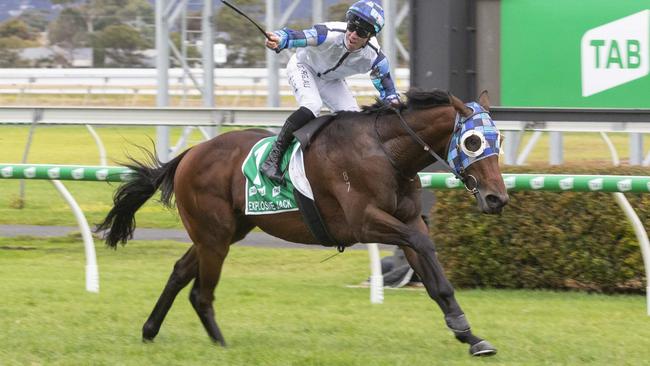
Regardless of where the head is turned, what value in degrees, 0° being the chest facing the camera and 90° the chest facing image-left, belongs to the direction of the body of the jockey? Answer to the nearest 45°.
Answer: approximately 315°

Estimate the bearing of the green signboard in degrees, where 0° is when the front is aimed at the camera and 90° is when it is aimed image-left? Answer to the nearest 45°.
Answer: approximately 0°

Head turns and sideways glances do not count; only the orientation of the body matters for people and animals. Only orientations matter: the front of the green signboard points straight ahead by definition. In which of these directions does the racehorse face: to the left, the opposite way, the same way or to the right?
to the left

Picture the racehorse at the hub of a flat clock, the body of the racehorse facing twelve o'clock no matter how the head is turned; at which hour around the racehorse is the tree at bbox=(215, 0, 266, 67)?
The tree is roughly at 9 o'clock from the racehorse.

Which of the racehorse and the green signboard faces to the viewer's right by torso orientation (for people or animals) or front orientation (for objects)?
the racehorse

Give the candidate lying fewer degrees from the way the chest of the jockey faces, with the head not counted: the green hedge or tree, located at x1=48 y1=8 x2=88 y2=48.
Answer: the green hedge

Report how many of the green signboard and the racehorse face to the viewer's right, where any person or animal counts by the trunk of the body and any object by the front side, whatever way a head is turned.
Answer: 1

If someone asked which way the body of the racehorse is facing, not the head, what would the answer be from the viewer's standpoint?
to the viewer's right
